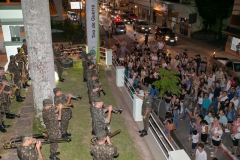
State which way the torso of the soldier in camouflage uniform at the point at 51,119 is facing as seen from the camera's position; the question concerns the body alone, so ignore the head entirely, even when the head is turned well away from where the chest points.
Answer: to the viewer's right

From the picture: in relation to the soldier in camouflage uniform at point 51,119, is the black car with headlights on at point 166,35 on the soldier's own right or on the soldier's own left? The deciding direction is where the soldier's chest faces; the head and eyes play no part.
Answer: on the soldier's own left

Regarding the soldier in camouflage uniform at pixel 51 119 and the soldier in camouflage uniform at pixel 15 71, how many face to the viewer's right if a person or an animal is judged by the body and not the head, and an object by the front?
2

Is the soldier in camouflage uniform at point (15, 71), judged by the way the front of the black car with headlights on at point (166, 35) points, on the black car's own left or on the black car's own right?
on the black car's own right

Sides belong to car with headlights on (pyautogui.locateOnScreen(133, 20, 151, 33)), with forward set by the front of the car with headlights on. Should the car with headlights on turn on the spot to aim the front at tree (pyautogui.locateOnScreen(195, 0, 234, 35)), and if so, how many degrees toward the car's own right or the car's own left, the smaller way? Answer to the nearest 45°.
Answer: approximately 45° to the car's own left

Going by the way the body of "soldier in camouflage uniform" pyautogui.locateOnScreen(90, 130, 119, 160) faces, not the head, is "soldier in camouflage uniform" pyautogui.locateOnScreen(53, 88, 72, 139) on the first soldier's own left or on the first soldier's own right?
on the first soldier's own left

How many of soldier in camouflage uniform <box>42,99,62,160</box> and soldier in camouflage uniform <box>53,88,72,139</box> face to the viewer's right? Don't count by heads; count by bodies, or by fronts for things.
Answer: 2

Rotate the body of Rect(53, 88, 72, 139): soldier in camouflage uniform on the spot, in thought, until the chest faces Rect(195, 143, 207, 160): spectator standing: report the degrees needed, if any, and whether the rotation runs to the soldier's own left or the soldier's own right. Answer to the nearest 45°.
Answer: approximately 45° to the soldier's own right

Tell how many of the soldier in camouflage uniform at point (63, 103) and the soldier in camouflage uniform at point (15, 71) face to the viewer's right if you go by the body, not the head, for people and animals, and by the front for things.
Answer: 2

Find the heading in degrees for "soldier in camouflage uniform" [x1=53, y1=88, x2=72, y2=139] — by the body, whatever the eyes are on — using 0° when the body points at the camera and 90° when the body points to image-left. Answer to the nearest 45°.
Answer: approximately 270°

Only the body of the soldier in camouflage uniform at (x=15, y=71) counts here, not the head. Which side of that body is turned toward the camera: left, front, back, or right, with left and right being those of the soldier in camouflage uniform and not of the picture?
right
